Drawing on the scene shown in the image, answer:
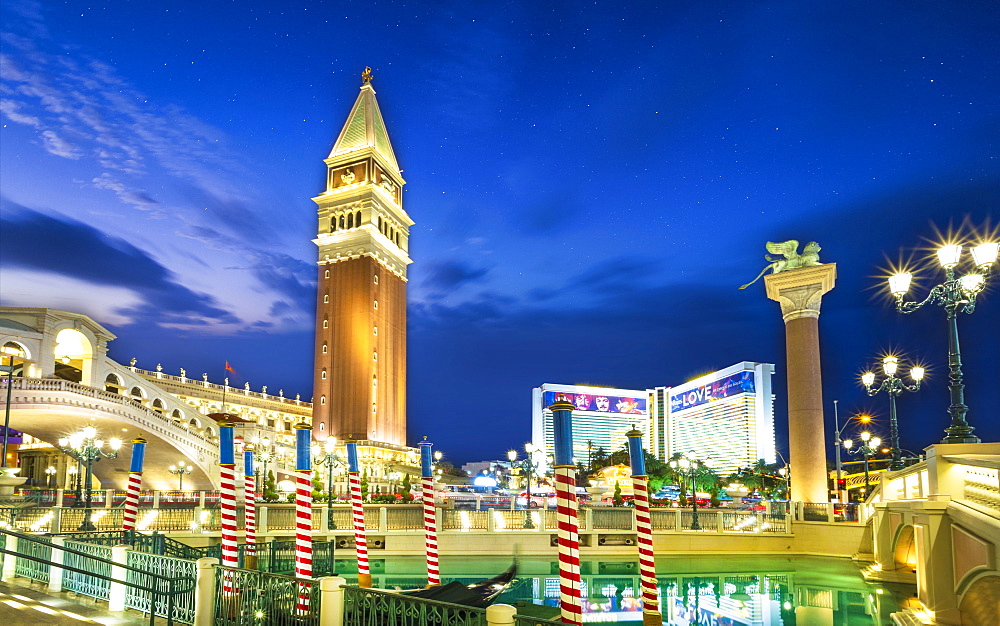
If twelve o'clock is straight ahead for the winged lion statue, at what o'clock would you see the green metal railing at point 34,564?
The green metal railing is roughly at 4 o'clock from the winged lion statue.

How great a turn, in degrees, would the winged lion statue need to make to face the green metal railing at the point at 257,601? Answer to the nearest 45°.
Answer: approximately 90° to its right

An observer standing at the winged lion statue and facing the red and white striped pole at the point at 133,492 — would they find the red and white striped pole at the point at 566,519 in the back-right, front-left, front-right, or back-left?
front-left

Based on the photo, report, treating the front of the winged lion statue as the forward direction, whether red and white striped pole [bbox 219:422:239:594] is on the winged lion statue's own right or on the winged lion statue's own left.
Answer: on the winged lion statue's own right

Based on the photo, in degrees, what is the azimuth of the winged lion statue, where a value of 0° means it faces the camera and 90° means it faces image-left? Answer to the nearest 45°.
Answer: approximately 270°

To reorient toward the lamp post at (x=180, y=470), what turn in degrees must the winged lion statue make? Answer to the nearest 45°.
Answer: approximately 180°

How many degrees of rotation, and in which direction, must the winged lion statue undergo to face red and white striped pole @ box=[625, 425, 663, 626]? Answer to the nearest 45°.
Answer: approximately 90° to its right

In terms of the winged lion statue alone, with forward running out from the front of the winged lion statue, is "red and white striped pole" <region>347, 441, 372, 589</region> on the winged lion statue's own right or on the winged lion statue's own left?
on the winged lion statue's own right

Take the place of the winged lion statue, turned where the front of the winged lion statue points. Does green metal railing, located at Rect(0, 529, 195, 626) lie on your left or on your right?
on your right

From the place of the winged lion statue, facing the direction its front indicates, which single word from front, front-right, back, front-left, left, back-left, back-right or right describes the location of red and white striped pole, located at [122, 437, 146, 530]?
back-right

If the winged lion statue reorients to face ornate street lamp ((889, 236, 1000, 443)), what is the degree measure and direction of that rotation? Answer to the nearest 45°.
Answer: approximately 90° to its right

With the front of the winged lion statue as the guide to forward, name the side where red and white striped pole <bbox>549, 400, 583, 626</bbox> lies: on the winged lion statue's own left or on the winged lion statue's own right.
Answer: on the winged lion statue's own right

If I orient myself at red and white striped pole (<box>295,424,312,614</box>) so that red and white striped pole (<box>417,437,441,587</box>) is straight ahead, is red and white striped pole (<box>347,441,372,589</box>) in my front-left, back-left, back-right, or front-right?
front-left
